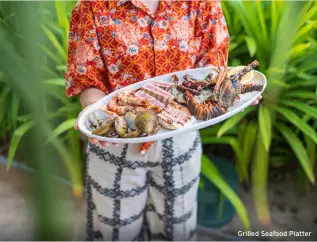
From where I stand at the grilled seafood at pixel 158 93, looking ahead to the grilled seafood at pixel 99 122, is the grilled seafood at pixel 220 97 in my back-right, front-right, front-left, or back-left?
back-left

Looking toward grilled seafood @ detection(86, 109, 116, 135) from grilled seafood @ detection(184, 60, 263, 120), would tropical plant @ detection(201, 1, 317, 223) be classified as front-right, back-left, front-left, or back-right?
back-right

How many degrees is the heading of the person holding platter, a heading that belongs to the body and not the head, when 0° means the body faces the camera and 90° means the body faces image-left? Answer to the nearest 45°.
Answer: approximately 0°
